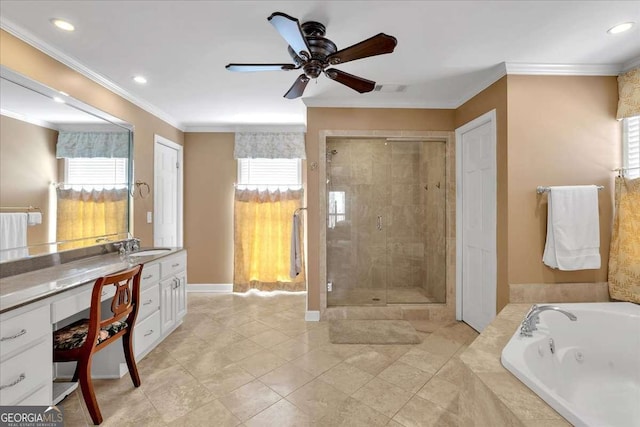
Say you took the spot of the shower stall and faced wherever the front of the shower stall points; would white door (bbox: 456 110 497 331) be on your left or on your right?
on your left

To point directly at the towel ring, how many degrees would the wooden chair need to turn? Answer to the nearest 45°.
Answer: approximately 45° to its right

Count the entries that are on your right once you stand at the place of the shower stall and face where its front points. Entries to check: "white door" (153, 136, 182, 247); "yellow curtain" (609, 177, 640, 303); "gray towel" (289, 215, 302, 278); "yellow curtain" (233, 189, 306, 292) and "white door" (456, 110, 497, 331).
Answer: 3

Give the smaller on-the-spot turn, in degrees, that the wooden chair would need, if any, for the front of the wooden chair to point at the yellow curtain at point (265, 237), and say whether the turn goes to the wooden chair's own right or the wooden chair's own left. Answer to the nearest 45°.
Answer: approximately 90° to the wooden chair's own right

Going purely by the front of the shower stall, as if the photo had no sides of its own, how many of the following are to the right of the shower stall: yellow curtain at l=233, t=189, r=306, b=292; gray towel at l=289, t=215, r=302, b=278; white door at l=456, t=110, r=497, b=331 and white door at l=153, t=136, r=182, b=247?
3

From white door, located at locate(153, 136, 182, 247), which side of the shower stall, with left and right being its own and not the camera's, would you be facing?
right

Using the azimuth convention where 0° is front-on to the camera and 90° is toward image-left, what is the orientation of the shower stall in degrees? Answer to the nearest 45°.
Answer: approximately 0°

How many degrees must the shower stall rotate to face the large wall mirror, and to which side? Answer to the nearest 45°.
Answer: approximately 45° to its right

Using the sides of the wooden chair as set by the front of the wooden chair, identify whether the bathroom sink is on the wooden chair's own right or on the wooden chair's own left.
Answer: on the wooden chair's own right

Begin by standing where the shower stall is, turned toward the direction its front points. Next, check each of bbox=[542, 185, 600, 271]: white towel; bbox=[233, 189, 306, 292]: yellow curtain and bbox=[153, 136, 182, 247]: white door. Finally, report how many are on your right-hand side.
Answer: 2

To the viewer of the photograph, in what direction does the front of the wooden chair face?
facing away from the viewer and to the left of the viewer

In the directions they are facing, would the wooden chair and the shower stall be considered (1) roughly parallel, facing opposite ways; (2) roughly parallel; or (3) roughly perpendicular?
roughly perpendicular

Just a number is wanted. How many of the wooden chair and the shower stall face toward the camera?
1

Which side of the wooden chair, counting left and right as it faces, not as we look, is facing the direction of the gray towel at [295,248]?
right
